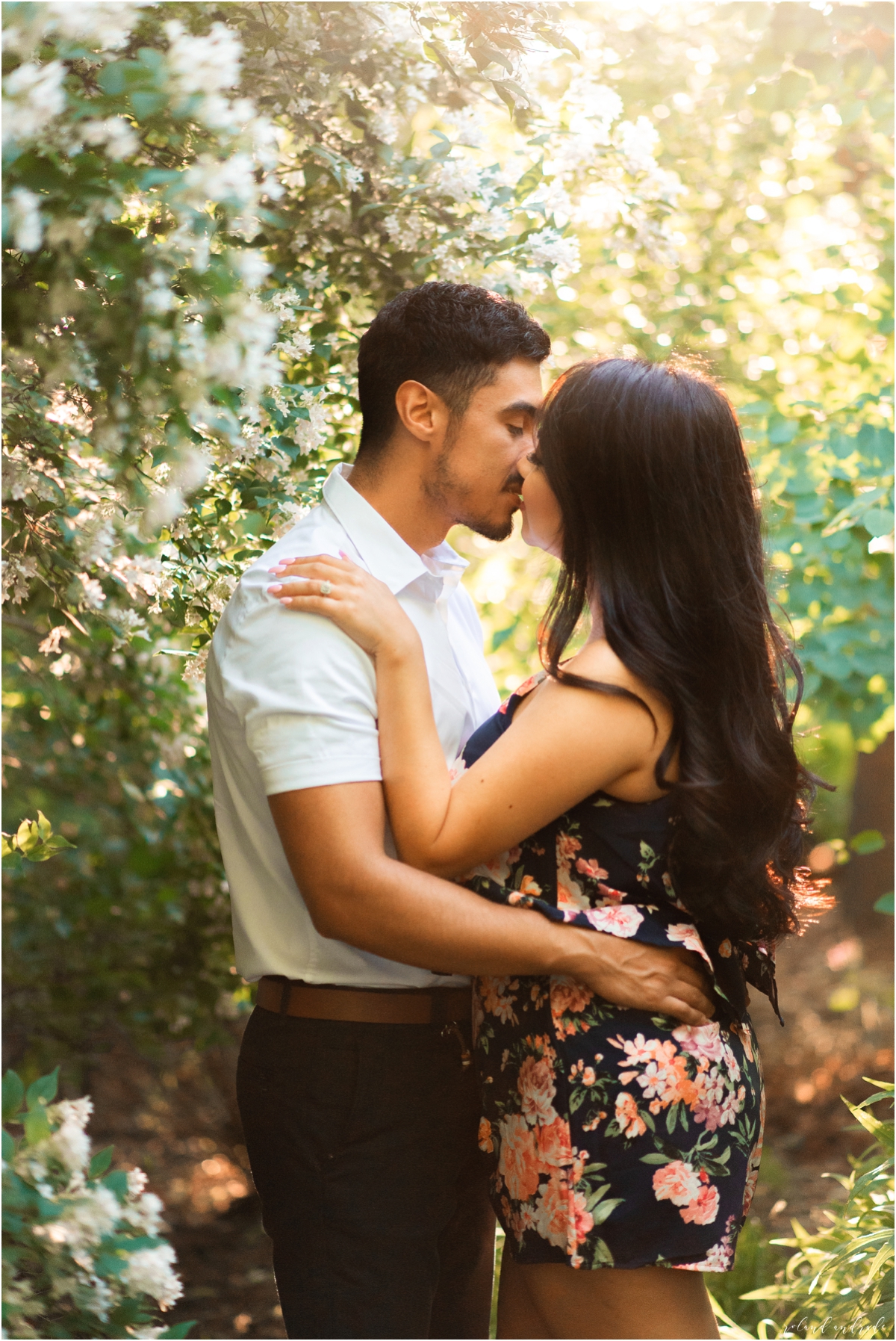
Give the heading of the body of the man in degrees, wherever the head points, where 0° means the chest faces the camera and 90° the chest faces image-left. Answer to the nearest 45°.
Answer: approximately 270°
